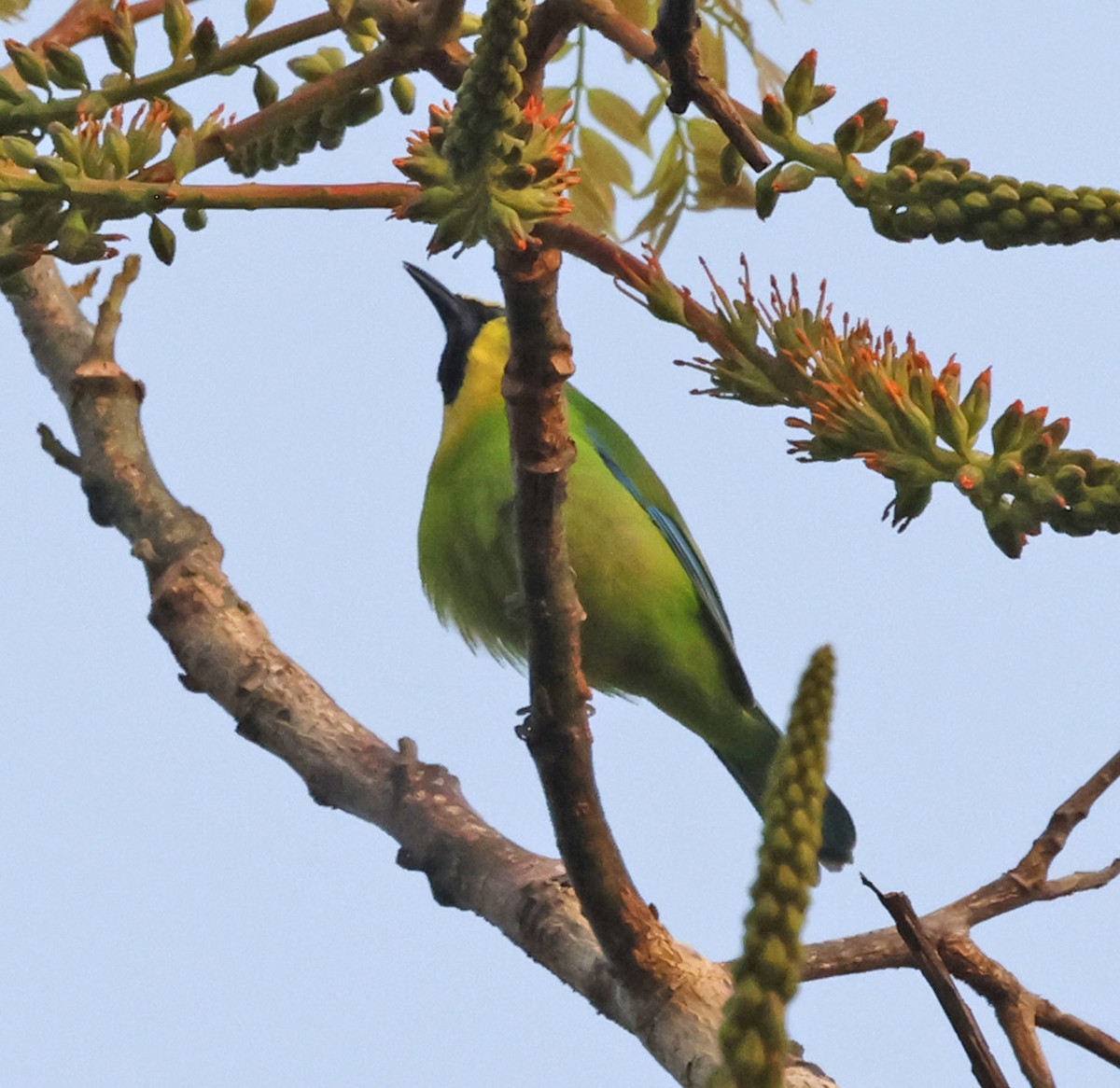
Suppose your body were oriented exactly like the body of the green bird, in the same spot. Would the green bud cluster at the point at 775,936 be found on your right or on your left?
on your left

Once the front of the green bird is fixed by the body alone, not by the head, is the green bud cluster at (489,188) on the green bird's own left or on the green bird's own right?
on the green bird's own left

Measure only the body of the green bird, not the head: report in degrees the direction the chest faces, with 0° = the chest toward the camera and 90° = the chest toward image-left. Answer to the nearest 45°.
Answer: approximately 90°

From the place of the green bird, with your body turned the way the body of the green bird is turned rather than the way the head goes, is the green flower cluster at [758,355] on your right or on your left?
on your left

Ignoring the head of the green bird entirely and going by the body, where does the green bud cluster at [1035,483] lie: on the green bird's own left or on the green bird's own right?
on the green bird's own left

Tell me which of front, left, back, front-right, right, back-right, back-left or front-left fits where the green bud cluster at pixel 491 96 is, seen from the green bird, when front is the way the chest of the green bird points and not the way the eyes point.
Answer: left

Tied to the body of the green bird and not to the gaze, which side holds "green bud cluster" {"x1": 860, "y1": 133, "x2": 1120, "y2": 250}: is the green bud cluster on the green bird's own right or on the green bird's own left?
on the green bird's own left
